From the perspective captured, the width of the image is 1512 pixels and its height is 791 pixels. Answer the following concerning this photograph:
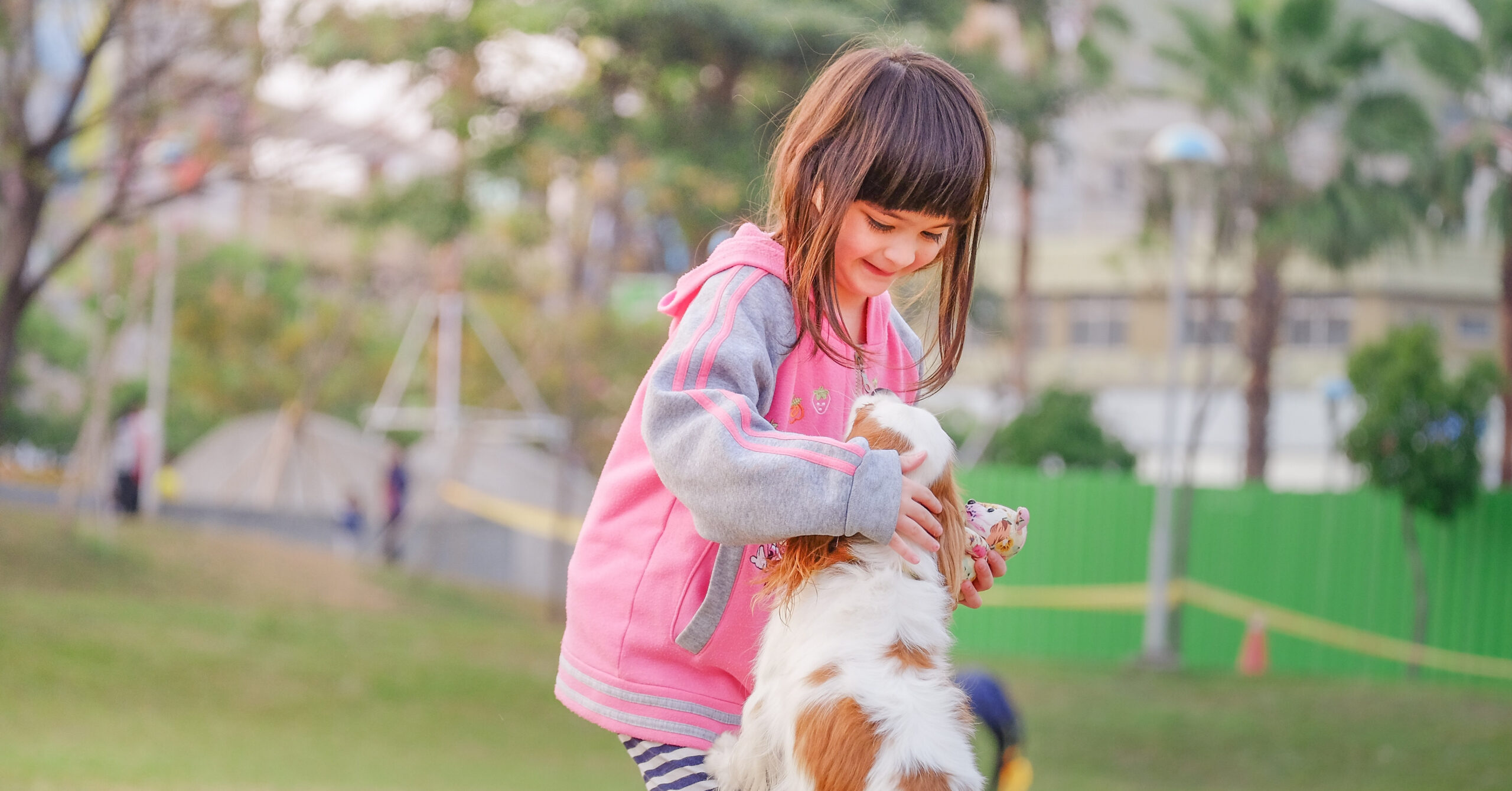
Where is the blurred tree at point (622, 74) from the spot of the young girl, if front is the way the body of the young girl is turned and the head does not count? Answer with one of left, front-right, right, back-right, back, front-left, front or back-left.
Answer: back-left

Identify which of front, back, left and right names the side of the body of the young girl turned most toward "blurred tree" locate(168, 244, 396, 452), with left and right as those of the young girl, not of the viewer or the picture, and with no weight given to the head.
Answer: back

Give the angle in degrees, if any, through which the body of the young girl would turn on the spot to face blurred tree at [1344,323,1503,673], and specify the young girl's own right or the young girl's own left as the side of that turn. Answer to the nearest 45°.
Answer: approximately 90° to the young girl's own left

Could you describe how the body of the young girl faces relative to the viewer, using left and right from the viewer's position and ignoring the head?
facing the viewer and to the right of the viewer

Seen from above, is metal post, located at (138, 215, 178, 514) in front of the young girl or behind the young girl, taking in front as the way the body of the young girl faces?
behind

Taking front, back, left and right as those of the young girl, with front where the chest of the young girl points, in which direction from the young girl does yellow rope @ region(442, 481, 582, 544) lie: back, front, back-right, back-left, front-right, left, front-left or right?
back-left

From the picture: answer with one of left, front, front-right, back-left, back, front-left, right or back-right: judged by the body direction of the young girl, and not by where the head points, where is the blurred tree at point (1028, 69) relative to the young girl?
back-left

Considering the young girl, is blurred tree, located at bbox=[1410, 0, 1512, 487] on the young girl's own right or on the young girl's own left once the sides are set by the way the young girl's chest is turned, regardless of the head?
on the young girl's own left

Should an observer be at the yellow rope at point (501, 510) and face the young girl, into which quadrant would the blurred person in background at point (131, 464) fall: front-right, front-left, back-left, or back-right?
back-right
